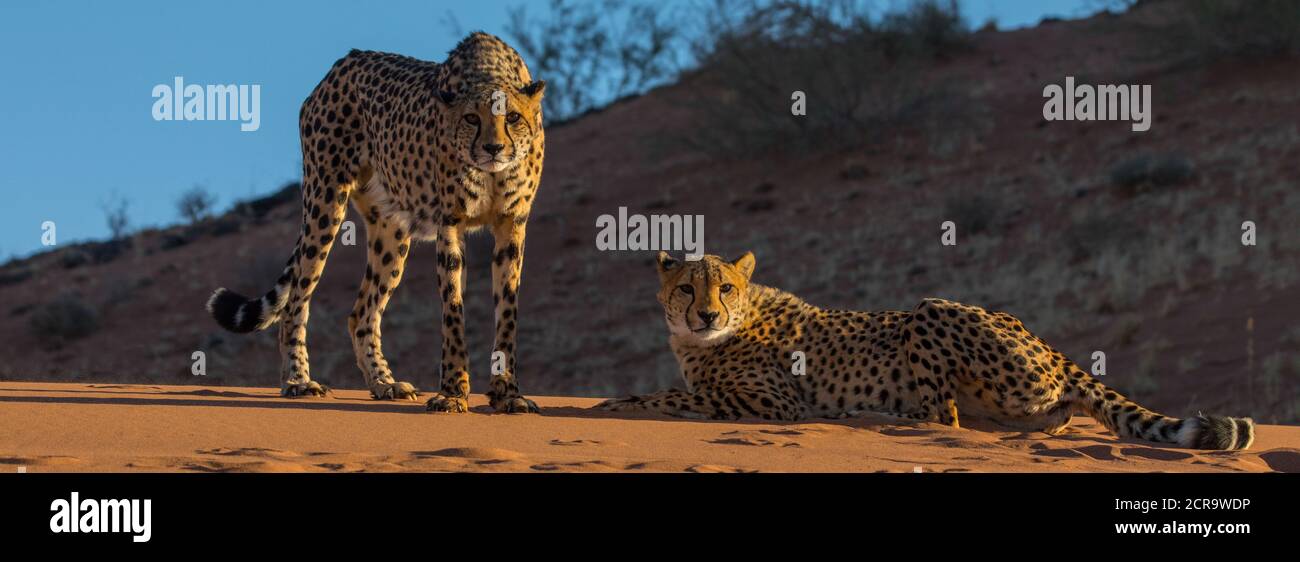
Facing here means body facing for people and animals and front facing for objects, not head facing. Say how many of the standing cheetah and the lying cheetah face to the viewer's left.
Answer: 1

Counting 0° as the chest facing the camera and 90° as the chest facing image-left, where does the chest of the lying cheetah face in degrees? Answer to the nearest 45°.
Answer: approximately 90°

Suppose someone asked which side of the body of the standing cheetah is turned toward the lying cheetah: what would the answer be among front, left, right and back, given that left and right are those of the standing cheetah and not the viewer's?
front

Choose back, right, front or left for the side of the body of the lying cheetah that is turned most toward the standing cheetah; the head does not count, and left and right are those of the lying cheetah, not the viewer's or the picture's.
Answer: front

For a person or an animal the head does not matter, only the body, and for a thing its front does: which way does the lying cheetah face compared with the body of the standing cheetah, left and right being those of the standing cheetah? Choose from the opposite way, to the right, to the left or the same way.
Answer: the opposite way
